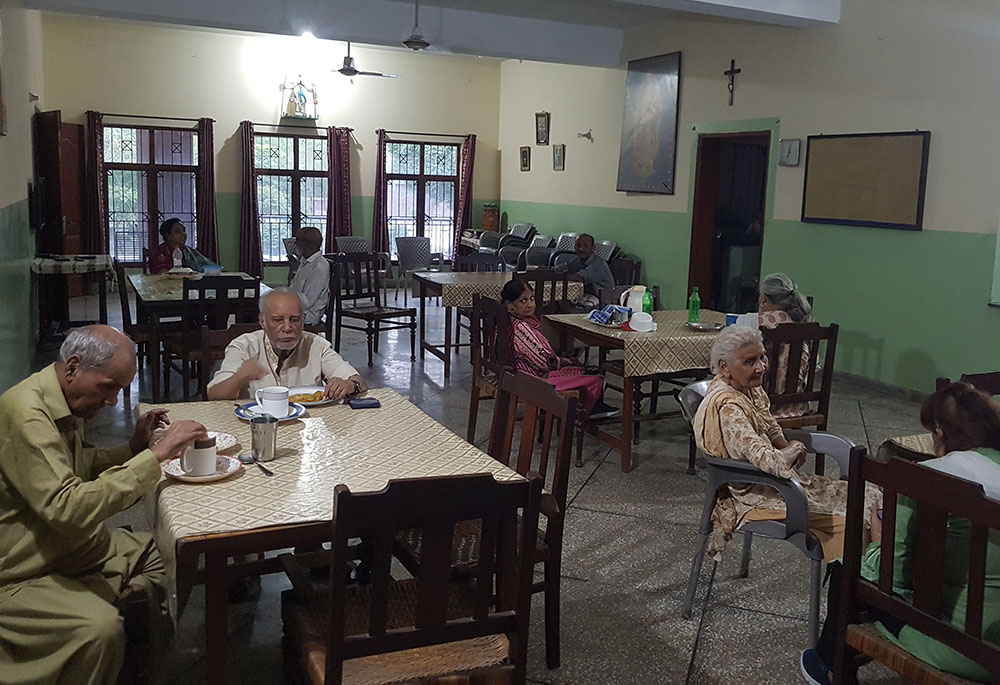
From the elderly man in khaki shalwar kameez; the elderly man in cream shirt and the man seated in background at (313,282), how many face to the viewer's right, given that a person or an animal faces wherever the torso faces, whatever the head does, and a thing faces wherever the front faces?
1

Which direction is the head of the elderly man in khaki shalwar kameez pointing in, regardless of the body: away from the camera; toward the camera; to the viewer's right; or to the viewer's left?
to the viewer's right

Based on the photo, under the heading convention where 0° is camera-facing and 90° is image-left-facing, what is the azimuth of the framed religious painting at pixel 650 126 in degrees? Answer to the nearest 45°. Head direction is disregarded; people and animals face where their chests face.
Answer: approximately 45°

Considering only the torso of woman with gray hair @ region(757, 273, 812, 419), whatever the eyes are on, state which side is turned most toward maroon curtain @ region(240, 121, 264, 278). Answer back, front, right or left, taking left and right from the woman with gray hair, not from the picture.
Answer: front

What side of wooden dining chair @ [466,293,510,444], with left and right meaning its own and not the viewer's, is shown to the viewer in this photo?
right

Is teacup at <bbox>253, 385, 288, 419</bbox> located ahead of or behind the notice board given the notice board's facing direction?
ahead

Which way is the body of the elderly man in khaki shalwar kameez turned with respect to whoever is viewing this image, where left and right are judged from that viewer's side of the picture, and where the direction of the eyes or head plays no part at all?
facing to the right of the viewer

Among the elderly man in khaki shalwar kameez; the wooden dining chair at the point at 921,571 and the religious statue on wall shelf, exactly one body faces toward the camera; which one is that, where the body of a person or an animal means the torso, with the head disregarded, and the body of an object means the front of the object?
the religious statue on wall shelf

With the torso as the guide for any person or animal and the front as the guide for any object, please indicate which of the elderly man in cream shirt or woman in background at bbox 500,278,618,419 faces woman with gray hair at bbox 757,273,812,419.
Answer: the woman in background

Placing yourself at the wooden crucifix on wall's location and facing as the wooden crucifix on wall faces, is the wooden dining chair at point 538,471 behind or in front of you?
in front

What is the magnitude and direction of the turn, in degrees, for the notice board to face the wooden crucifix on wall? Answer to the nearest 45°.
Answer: approximately 90° to its right

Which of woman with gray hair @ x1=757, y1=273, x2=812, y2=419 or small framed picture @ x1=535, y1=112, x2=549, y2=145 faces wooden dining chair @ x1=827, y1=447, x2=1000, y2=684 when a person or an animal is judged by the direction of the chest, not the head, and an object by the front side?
the small framed picture

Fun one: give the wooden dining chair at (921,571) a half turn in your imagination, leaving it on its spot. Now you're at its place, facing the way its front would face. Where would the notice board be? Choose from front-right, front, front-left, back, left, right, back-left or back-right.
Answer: back-right

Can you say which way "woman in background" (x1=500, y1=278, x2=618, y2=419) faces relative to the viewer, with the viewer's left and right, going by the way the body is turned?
facing to the right of the viewer
